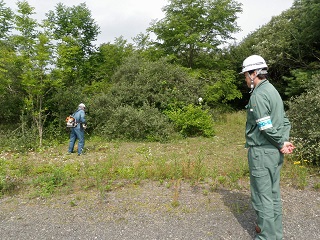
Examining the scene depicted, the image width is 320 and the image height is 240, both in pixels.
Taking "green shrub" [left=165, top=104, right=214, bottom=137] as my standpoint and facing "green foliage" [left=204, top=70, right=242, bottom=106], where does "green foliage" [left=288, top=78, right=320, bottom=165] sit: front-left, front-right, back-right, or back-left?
back-right

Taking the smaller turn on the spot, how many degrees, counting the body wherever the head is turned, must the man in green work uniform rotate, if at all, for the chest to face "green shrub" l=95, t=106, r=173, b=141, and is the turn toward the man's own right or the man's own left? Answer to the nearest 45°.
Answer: approximately 45° to the man's own right

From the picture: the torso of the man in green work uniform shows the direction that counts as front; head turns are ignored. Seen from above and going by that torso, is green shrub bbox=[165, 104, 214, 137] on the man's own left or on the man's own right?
on the man's own right

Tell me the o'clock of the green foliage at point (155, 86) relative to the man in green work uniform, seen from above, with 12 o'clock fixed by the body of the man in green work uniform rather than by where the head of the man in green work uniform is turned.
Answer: The green foliage is roughly at 2 o'clock from the man in green work uniform.

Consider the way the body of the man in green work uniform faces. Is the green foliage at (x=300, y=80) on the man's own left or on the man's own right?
on the man's own right

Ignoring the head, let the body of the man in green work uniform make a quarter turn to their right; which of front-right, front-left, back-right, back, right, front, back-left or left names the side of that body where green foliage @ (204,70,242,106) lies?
front

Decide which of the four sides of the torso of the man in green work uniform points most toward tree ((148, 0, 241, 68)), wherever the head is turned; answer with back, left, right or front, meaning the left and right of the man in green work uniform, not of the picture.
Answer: right

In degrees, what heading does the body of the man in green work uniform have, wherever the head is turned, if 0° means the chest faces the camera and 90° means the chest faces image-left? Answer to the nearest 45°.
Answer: approximately 90°

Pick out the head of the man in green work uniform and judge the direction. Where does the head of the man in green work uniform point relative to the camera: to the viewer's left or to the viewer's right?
to the viewer's left

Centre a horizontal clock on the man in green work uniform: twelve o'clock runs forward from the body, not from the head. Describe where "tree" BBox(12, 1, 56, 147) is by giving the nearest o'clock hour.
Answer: The tree is roughly at 1 o'clock from the man in green work uniform.

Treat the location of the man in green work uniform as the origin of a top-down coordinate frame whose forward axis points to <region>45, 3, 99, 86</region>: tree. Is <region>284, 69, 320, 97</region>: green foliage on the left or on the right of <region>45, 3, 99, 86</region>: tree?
right

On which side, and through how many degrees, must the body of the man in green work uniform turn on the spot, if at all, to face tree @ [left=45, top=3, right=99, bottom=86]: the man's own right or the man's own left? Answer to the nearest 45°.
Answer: approximately 45° to the man's own right
